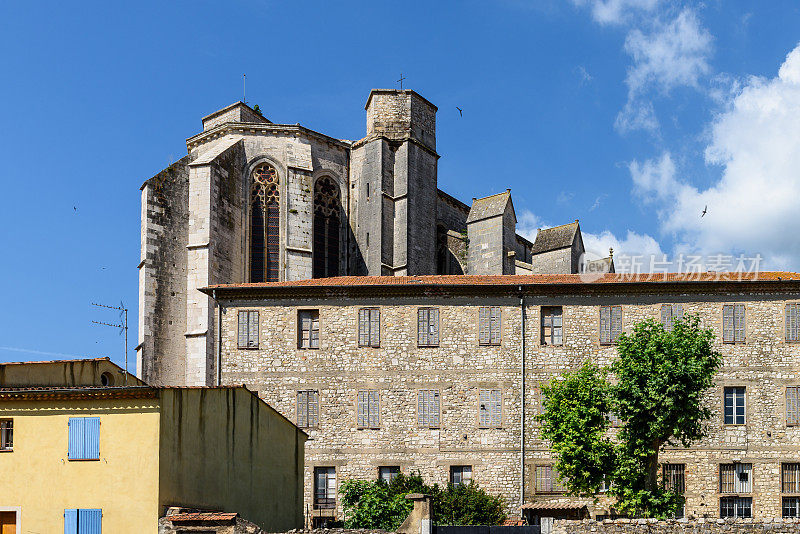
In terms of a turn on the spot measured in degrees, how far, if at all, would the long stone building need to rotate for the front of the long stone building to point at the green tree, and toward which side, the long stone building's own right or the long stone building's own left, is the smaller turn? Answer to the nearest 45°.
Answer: approximately 45° to the long stone building's own left

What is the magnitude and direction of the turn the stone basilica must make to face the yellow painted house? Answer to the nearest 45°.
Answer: approximately 135° to its right

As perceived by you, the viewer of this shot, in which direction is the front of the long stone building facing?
facing the viewer

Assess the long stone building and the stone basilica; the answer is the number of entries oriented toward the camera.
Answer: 1

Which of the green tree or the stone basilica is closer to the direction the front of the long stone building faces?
the green tree

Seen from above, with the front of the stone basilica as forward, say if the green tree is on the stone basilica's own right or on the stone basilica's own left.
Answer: on the stone basilica's own right

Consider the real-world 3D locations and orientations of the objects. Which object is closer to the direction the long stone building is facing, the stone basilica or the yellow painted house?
the yellow painted house

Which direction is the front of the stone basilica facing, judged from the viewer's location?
facing away from the viewer and to the right of the viewer

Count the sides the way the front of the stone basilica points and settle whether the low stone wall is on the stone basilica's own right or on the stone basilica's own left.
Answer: on the stone basilica's own right
